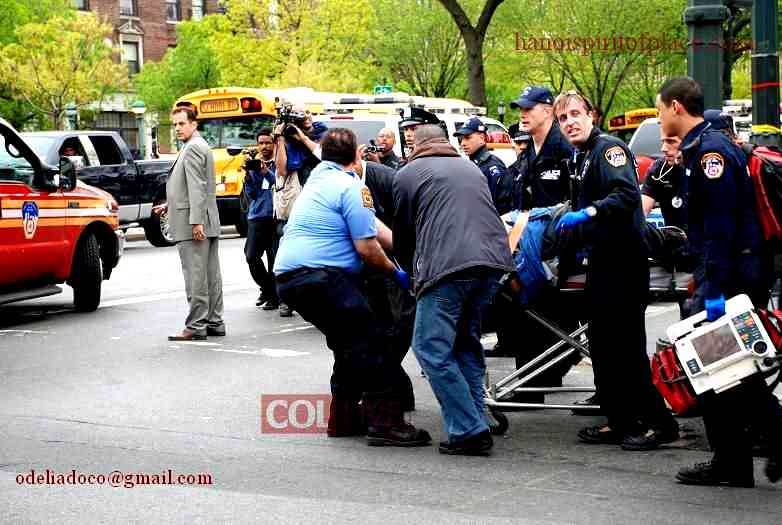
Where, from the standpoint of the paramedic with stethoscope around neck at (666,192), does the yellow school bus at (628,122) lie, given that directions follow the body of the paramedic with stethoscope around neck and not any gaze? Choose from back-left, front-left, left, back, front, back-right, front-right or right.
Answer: back-right

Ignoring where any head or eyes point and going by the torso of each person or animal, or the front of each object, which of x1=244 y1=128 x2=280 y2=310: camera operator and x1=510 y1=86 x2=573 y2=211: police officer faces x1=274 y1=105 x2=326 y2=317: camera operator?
x1=244 y1=128 x2=280 y2=310: camera operator

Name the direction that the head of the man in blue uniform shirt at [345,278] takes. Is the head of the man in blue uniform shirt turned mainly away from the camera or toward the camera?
away from the camera

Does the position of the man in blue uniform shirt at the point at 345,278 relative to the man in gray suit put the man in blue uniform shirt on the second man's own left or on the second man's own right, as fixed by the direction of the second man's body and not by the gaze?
on the second man's own left

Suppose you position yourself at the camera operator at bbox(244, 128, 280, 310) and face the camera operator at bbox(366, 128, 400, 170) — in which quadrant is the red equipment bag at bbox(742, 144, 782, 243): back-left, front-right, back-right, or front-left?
front-right

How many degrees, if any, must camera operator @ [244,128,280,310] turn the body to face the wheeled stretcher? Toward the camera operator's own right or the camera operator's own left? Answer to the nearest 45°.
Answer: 0° — they already face it

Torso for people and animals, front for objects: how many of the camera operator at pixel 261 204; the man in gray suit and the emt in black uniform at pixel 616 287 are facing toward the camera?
1

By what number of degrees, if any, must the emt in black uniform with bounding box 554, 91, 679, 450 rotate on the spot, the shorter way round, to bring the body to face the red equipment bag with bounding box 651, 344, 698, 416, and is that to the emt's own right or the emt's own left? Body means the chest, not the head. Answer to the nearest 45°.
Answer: approximately 90° to the emt's own left

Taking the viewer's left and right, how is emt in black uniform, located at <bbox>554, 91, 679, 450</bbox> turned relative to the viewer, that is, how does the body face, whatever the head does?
facing to the left of the viewer

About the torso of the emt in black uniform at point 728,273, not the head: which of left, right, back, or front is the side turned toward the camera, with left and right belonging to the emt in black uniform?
left
